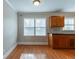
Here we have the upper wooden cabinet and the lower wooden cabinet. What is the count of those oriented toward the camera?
2

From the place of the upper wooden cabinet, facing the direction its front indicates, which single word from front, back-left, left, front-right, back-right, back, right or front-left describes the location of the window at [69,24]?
back-left

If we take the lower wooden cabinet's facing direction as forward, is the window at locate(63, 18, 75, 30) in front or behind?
behind

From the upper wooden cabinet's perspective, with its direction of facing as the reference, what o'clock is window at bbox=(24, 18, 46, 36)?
The window is roughly at 4 o'clock from the upper wooden cabinet.

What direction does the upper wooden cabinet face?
toward the camera

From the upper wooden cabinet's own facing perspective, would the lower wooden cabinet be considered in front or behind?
in front

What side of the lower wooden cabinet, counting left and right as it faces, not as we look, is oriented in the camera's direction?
front
